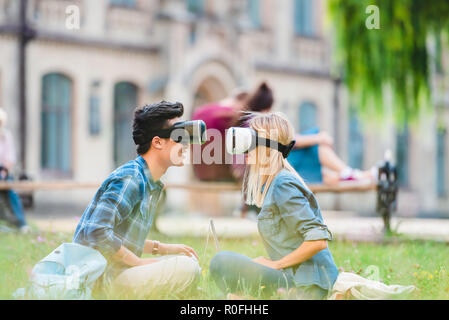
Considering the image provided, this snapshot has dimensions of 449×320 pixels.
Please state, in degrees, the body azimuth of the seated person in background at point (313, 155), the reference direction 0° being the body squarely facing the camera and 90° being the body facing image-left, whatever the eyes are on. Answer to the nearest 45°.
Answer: approximately 270°

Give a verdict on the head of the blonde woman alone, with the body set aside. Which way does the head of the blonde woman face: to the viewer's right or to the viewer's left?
to the viewer's left

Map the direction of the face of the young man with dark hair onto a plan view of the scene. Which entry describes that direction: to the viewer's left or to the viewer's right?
to the viewer's right

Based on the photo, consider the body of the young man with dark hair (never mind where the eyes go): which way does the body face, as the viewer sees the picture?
to the viewer's right

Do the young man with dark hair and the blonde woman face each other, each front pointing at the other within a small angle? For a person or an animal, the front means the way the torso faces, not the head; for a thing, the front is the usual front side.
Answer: yes

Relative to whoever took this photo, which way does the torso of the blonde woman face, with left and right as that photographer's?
facing to the left of the viewer

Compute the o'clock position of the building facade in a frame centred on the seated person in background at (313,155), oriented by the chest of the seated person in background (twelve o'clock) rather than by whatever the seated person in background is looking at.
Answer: The building facade is roughly at 8 o'clock from the seated person in background.

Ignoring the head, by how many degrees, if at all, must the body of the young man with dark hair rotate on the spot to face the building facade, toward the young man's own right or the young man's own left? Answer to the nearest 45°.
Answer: approximately 90° to the young man's own left

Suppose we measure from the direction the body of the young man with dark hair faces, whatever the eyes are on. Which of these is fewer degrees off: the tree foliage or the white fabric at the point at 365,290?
the white fabric

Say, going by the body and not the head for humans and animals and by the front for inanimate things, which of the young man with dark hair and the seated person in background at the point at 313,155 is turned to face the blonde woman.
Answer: the young man with dark hair

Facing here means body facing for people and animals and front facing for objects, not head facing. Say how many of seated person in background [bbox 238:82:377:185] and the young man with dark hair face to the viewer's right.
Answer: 2

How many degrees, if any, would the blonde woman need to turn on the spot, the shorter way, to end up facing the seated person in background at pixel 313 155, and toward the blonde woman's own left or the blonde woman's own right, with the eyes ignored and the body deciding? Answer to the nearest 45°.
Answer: approximately 90° to the blonde woman's own right

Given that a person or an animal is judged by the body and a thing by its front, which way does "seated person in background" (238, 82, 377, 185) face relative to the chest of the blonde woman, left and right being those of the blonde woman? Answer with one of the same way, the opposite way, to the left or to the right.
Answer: the opposite way

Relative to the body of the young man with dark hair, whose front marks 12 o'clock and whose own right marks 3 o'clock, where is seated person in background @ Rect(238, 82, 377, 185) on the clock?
The seated person in background is roughly at 10 o'clock from the young man with dark hair.

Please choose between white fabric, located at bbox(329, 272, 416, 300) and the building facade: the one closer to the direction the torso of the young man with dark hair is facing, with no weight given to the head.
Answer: the white fabric
